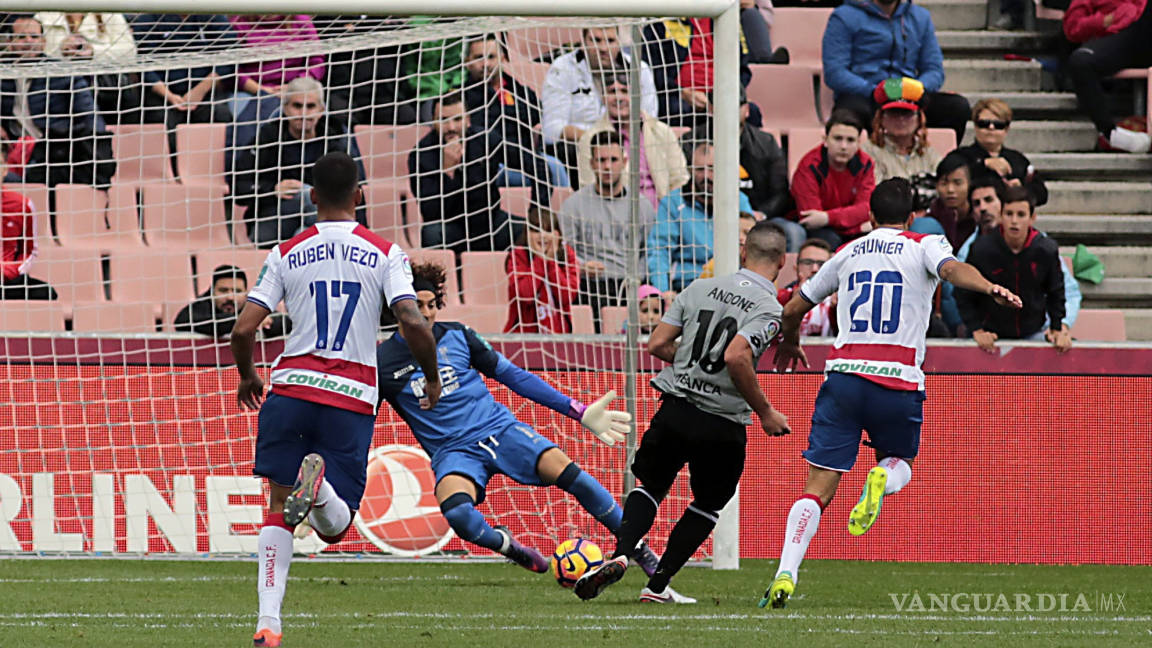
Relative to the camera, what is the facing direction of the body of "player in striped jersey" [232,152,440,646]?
away from the camera

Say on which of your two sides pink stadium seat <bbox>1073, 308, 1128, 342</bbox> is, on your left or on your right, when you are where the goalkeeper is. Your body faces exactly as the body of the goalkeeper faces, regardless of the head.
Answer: on your left

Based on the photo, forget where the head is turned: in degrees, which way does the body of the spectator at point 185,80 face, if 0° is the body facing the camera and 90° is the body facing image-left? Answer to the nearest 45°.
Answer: approximately 0°

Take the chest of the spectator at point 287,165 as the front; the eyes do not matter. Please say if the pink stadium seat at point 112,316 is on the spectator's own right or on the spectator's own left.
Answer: on the spectator's own right

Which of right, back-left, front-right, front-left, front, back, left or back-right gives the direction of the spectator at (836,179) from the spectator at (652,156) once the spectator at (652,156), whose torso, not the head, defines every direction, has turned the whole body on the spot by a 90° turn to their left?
front-left

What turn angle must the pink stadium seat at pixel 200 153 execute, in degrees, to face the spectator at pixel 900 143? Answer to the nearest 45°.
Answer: approximately 90° to its left

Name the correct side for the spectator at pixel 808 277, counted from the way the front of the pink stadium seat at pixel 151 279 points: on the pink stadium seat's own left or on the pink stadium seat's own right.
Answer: on the pink stadium seat's own left
